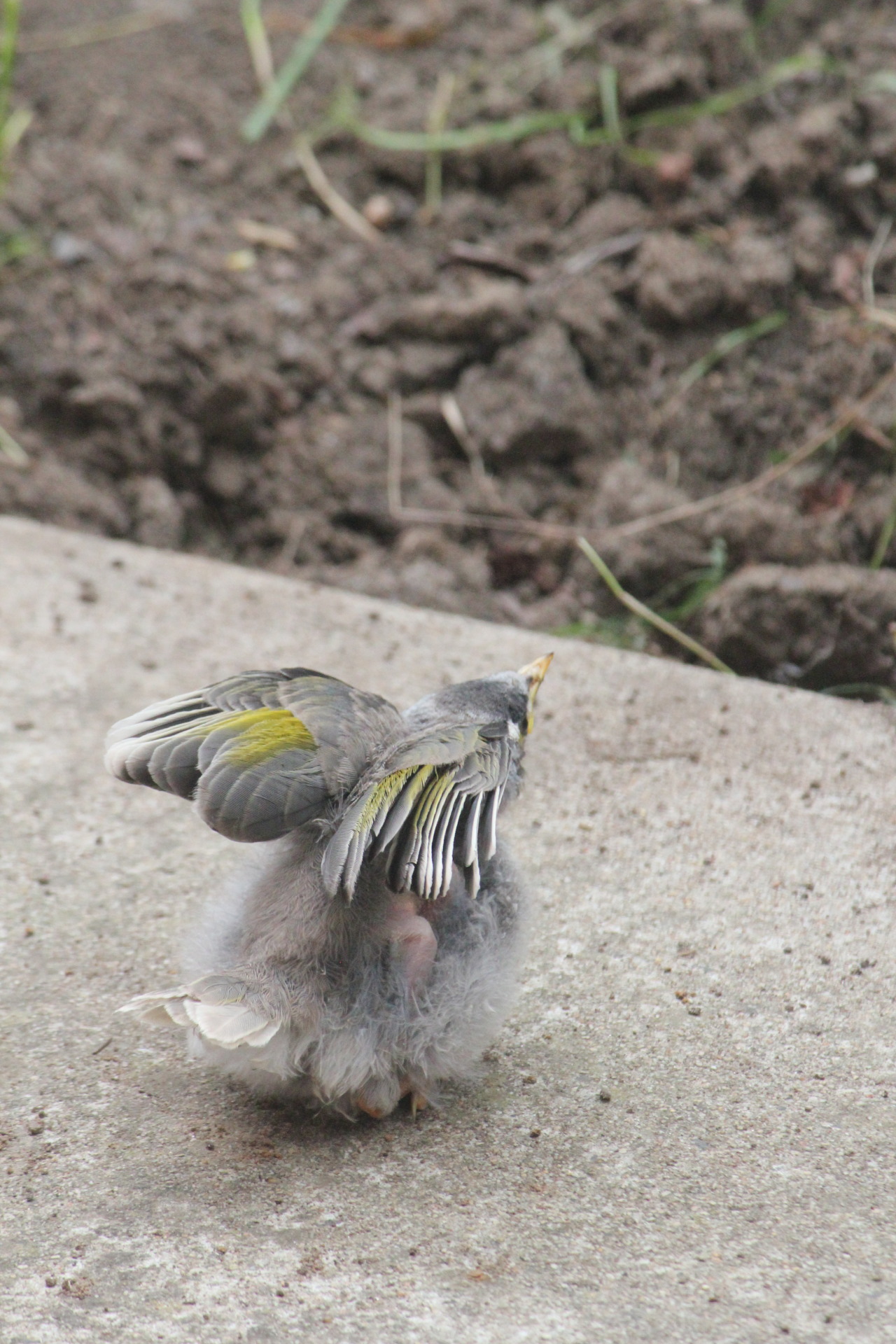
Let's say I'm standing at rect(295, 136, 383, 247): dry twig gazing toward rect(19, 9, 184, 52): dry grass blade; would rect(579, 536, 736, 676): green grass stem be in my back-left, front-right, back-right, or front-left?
back-left

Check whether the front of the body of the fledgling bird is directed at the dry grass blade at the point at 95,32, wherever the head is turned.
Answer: no

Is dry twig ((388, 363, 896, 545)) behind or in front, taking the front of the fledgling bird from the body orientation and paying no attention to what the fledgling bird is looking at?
in front

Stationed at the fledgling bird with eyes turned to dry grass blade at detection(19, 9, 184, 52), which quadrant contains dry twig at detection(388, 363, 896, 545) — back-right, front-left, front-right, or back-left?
front-right

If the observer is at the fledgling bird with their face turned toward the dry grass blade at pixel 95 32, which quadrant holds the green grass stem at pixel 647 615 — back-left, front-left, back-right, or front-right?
front-right

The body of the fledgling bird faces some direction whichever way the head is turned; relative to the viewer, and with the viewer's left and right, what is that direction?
facing away from the viewer and to the right of the viewer

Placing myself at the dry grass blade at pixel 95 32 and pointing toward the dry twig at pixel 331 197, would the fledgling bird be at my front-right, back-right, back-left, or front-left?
front-right

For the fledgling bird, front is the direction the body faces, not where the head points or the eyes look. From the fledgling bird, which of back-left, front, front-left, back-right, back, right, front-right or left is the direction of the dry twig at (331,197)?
front-left

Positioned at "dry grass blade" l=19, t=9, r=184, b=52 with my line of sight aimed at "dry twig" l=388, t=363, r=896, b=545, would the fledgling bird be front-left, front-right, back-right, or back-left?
front-right

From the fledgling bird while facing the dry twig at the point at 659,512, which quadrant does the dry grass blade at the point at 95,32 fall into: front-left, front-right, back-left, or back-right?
front-left
